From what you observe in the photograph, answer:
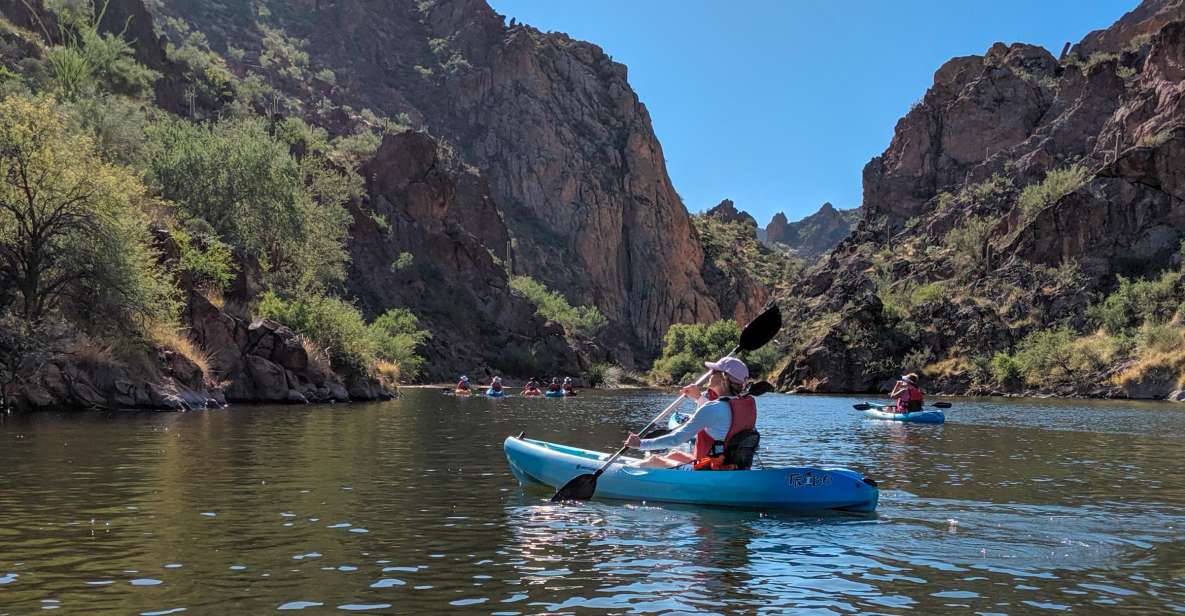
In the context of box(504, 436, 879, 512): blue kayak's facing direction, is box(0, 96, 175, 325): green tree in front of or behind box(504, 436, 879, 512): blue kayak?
in front

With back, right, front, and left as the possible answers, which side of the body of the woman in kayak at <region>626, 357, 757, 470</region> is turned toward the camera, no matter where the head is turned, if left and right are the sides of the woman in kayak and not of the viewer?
left

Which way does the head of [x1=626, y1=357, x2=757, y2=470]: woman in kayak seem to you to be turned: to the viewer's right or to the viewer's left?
to the viewer's left

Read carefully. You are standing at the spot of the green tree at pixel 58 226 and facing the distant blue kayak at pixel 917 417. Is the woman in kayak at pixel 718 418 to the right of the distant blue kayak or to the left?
right

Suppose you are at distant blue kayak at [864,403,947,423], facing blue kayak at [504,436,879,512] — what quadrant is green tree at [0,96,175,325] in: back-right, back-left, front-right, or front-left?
front-right

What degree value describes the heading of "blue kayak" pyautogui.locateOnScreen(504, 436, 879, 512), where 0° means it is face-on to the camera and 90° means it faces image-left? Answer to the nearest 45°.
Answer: approximately 90°

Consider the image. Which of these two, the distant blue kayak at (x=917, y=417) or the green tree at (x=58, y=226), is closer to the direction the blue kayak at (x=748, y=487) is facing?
the green tree
